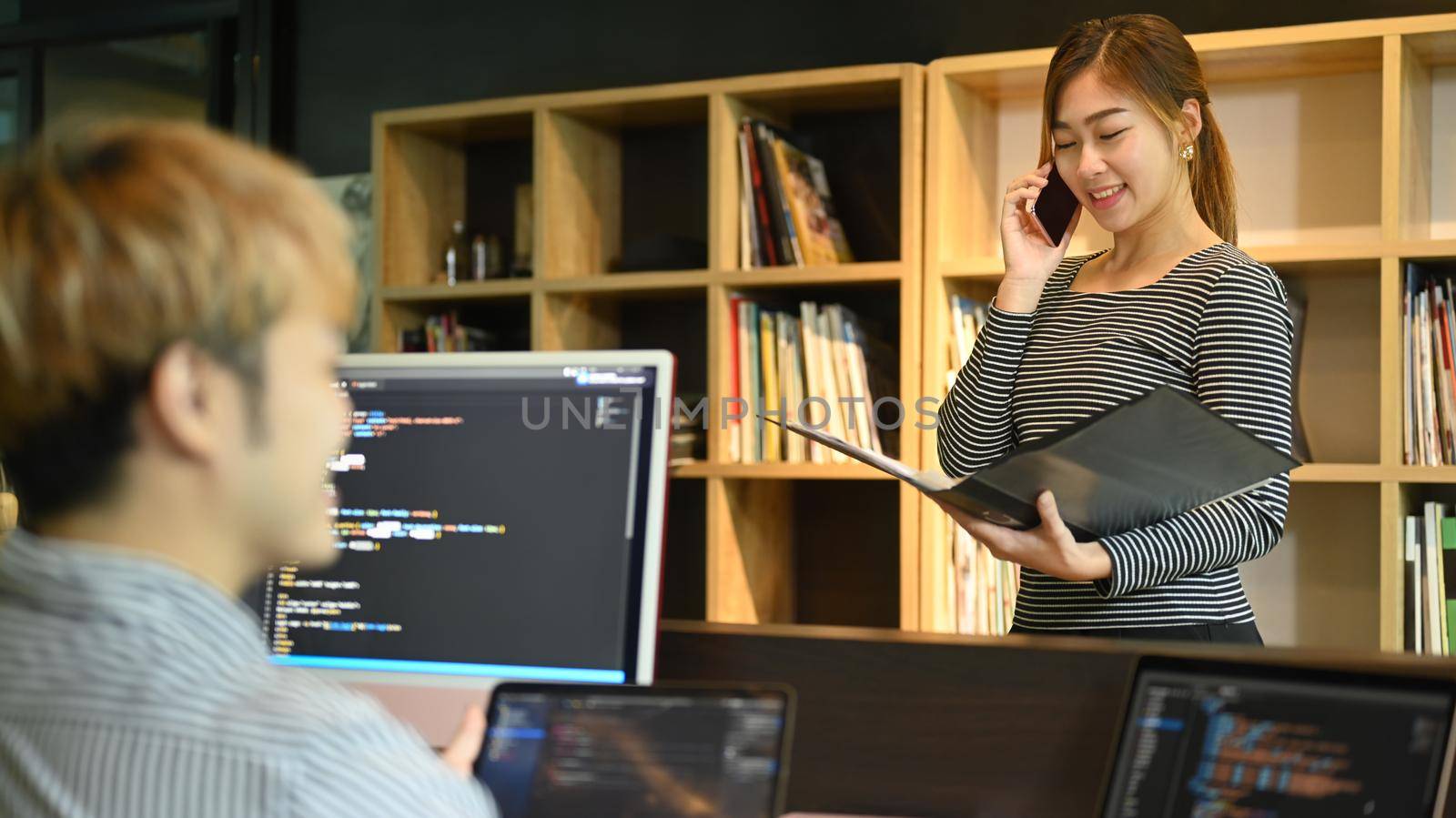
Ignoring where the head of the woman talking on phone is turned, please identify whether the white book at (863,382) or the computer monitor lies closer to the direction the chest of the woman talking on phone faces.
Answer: the computer monitor

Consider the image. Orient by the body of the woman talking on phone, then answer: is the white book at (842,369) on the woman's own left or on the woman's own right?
on the woman's own right

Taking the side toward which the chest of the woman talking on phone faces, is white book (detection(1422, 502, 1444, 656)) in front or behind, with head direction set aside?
behind

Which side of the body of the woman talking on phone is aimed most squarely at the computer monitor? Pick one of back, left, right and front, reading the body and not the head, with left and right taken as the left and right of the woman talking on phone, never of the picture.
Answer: front

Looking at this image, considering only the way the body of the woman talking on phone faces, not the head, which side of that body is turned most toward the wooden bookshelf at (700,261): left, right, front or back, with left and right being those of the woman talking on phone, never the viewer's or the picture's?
right

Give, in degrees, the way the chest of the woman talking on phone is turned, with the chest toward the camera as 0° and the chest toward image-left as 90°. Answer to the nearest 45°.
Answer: approximately 45°

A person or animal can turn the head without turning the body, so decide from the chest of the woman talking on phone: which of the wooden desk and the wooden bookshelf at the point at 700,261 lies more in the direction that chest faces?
the wooden desk

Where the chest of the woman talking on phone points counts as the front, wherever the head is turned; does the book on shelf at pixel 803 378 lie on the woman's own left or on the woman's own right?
on the woman's own right

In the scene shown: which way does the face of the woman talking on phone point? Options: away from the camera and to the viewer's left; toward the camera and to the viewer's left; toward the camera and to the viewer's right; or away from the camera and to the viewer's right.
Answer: toward the camera and to the viewer's left

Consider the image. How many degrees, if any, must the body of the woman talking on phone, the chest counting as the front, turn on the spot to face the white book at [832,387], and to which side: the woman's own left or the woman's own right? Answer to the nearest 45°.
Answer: approximately 90° to the woman's own right
